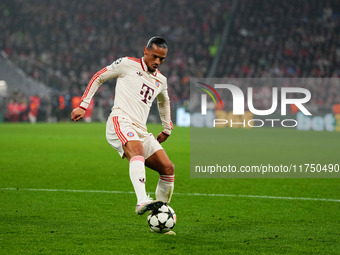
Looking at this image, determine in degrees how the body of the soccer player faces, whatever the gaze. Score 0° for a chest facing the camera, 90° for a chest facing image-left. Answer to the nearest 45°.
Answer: approximately 315°
